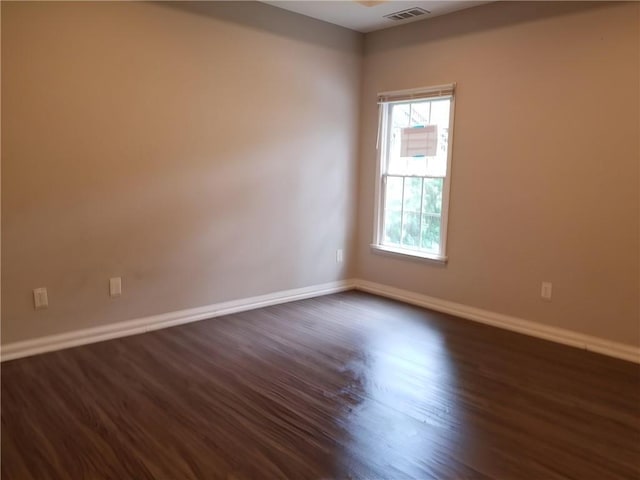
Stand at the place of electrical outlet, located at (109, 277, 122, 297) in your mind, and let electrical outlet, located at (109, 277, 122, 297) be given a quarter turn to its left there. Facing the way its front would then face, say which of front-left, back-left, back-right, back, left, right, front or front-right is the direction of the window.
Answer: front

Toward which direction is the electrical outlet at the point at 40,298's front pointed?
toward the camera

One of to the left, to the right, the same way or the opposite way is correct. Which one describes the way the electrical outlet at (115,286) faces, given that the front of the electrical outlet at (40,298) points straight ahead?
the same way

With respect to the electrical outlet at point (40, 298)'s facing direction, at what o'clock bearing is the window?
The window is roughly at 9 o'clock from the electrical outlet.

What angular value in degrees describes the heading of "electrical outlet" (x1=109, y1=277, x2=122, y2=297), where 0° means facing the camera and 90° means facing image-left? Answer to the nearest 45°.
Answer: approximately 0°
